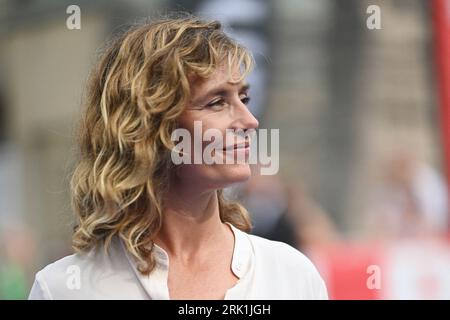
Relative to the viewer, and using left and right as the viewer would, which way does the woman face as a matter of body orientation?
facing the viewer and to the right of the viewer
